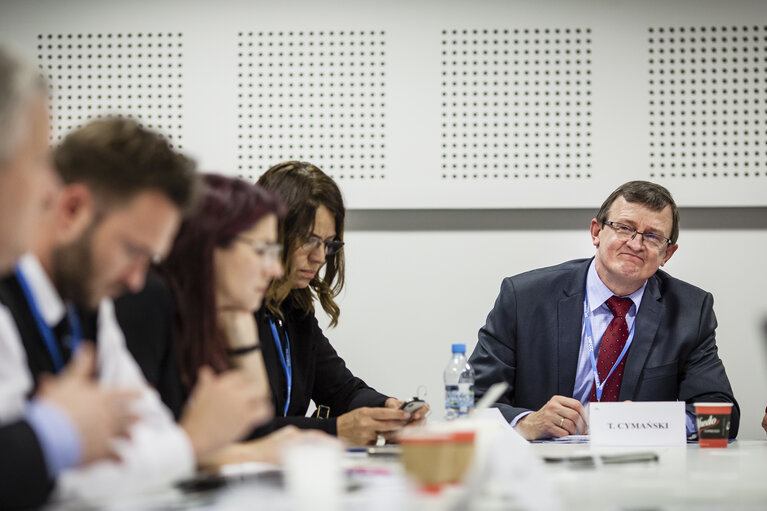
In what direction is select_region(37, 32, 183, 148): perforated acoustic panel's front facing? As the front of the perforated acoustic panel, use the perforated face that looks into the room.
toward the camera

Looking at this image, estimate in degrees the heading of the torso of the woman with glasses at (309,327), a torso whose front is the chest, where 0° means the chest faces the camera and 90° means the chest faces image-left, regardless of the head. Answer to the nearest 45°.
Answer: approximately 315°

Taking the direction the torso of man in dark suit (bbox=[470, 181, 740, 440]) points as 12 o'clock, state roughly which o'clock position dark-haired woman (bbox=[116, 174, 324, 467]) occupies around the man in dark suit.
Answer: The dark-haired woman is roughly at 1 o'clock from the man in dark suit.

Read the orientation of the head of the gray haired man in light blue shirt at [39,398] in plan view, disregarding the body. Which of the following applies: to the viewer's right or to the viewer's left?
to the viewer's right

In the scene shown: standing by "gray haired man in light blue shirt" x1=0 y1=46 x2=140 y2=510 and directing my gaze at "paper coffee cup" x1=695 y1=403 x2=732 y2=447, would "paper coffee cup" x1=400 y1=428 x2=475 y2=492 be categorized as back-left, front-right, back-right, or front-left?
front-right

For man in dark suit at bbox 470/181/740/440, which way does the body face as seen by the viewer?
toward the camera

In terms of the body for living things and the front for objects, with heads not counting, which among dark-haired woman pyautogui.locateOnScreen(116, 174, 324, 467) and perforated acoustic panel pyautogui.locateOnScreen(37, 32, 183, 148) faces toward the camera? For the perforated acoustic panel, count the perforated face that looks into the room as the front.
the perforated acoustic panel

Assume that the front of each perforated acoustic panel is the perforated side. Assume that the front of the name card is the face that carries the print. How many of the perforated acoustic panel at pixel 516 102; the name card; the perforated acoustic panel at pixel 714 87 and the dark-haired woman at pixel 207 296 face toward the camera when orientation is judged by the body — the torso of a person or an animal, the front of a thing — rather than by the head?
3

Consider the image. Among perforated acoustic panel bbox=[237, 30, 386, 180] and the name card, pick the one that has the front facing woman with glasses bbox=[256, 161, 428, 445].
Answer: the perforated acoustic panel

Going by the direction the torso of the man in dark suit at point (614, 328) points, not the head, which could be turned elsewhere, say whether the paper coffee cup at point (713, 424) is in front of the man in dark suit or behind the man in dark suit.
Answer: in front

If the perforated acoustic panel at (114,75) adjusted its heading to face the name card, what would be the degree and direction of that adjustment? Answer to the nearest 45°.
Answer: approximately 45° to its left

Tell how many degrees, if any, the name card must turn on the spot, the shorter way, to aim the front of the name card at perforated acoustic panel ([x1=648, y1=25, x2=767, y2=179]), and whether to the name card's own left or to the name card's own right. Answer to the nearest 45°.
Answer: approximately 180°

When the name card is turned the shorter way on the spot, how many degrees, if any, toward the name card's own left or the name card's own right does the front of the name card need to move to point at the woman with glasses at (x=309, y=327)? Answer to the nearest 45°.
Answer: approximately 90° to the name card's own right

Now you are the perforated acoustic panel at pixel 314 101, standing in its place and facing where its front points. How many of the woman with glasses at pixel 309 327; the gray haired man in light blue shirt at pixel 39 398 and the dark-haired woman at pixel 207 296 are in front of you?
3

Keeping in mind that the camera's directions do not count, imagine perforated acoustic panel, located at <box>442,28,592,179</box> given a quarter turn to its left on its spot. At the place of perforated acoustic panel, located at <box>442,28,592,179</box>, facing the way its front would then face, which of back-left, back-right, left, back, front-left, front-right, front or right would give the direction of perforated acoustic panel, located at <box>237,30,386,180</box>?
back

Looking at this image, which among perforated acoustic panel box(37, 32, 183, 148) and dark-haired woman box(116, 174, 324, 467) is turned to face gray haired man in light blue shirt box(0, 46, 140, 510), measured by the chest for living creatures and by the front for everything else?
the perforated acoustic panel

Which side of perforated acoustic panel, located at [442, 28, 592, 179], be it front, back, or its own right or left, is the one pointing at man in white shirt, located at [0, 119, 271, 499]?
front

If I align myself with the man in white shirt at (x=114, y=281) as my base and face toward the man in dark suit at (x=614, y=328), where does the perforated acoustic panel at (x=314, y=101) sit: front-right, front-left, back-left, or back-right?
front-left

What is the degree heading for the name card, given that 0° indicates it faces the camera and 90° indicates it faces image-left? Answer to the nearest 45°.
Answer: approximately 0°

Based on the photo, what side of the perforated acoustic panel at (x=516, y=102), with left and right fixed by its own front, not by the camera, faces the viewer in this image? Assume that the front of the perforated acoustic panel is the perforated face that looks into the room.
front

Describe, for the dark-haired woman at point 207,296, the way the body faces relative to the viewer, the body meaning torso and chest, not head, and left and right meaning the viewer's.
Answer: facing to the right of the viewer

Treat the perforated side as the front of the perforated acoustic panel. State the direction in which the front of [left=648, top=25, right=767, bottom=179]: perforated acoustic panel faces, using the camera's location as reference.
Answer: facing the viewer
